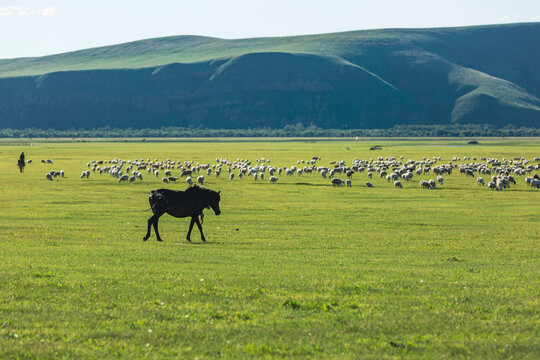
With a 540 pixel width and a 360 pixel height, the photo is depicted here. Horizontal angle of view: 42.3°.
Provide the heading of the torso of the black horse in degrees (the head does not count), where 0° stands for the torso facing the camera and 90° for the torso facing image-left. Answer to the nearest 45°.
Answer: approximately 270°
